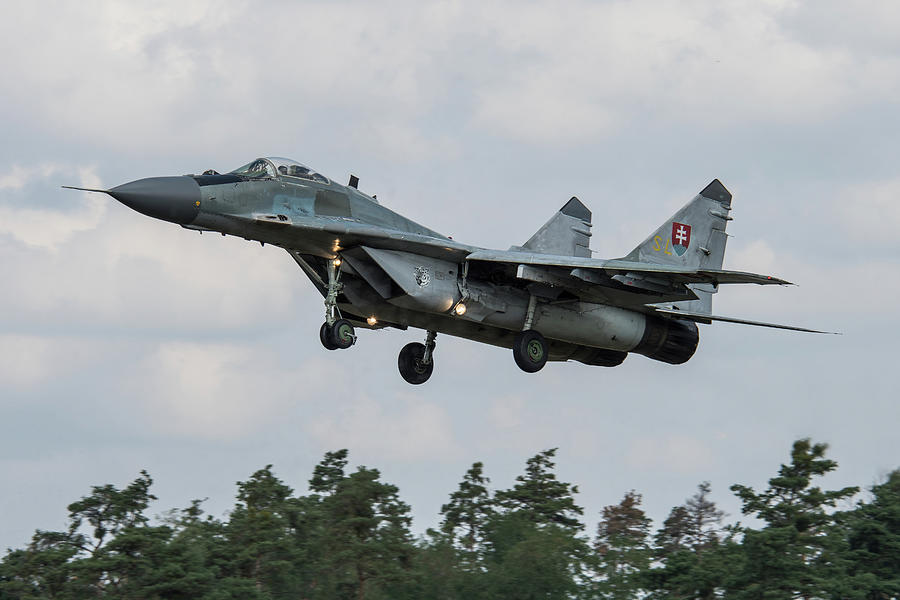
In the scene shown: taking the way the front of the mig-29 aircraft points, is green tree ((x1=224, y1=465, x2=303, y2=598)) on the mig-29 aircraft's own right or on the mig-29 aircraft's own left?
on the mig-29 aircraft's own right

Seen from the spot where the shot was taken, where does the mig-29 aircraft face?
facing the viewer and to the left of the viewer

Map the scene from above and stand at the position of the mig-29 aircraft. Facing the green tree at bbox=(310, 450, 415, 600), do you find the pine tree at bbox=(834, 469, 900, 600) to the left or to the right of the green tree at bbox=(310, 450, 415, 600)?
right

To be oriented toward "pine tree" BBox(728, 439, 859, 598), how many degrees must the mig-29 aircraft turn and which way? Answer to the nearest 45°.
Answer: approximately 180°

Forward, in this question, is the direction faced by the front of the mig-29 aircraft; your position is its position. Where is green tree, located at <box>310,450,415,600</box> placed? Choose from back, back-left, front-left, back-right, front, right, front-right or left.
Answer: back-right

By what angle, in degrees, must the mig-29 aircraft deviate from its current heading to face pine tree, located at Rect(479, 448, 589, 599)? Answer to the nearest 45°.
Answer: approximately 135° to its right

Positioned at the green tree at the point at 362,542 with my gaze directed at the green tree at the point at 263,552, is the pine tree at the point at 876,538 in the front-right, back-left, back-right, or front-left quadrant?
back-left

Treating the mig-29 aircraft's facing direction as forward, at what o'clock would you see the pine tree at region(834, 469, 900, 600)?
The pine tree is roughly at 4 o'clock from the mig-29 aircraft.
